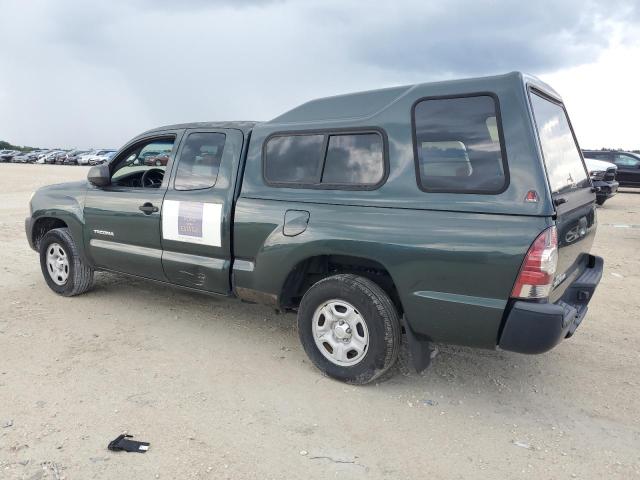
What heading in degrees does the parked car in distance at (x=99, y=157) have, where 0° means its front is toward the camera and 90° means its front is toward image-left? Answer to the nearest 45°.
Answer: approximately 45°

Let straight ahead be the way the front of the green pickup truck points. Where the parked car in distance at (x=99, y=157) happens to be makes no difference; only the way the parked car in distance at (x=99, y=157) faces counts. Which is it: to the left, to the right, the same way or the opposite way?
to the left

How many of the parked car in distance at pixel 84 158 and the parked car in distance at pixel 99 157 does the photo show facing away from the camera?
0

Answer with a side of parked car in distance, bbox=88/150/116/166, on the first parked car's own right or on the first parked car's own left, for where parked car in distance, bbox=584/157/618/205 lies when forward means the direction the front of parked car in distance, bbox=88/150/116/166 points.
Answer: on the first parked car's own left

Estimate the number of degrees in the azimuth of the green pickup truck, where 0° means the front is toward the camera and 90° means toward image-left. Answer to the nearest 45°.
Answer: approximately 135°

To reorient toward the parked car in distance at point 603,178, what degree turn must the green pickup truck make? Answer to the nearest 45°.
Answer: approximately 90° to its right

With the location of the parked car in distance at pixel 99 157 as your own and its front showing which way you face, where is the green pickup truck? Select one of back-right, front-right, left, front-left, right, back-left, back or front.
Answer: front-left

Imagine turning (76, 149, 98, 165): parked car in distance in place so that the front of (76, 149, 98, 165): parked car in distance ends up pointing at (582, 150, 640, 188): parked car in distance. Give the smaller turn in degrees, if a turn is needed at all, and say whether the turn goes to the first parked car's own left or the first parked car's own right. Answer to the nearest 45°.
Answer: approximately 90° to the first parked car's own left

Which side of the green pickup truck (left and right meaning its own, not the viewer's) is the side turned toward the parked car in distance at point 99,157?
front

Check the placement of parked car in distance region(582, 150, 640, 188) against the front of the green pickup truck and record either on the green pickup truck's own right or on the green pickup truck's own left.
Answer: on the green pickup truck's own right
